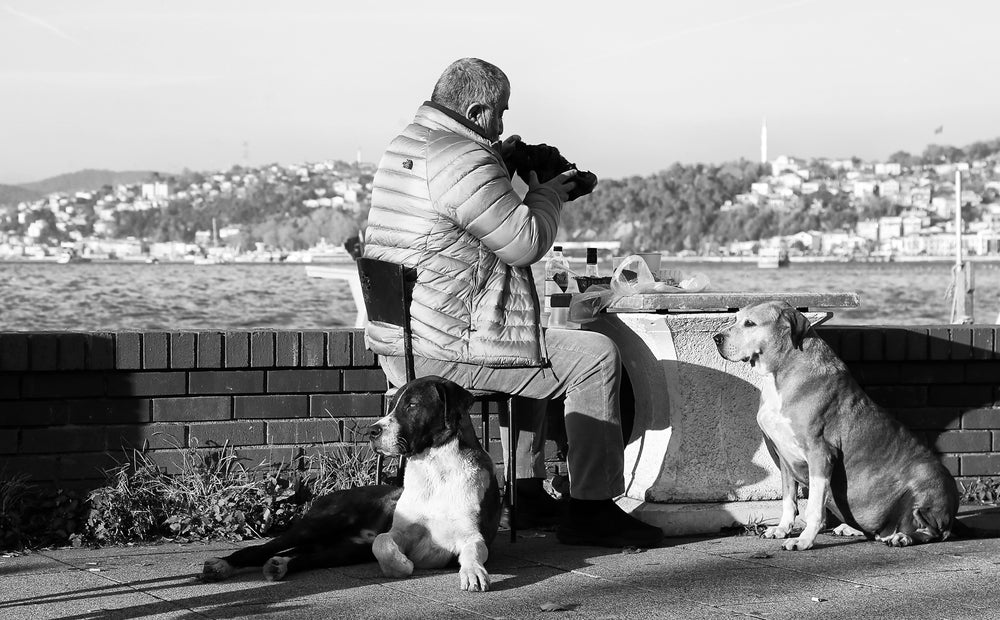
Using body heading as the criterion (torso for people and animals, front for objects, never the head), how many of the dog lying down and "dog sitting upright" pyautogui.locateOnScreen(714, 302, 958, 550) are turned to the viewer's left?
1

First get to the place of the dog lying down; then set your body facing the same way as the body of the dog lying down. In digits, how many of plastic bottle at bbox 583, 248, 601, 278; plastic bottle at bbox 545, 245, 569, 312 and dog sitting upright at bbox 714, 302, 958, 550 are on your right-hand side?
0

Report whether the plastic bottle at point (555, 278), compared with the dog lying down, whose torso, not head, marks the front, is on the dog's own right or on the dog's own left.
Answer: on the dog's own left

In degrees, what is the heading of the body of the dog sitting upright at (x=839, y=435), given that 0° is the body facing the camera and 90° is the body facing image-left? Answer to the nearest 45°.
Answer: approximately 90°

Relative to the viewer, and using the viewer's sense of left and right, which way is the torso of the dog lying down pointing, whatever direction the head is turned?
facing the viewer and to the right of the viewer

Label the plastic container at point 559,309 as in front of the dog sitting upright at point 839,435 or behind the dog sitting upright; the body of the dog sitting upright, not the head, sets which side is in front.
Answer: in front

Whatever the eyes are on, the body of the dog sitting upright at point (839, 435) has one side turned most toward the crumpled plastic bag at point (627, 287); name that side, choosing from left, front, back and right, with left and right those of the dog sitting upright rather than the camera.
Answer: front

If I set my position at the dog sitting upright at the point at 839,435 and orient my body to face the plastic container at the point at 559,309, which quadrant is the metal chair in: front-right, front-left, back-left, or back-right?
front-left

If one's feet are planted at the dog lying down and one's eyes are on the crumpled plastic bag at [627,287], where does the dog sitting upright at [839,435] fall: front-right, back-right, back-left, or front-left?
front-right

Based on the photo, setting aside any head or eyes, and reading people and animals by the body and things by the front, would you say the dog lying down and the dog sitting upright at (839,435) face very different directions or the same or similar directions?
very different directions

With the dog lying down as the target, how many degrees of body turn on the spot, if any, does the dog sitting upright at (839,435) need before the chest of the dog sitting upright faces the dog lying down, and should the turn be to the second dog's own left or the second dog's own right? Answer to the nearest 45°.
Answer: approximately 45° to the second dog's own left
